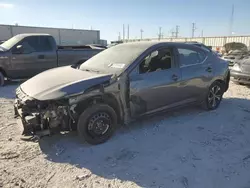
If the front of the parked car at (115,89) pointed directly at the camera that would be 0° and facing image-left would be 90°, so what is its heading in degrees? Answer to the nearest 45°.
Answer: approximately 45°

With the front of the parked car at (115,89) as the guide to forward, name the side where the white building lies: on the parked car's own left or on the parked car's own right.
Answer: on the parked car's own right

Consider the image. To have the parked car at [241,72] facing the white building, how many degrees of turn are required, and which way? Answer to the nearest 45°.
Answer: approximately 90° to its right

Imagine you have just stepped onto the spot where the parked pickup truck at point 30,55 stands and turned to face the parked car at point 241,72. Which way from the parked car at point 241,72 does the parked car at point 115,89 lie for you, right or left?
right

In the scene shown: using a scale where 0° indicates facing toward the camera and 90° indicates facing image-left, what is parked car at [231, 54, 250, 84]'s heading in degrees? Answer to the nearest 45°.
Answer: approximately 45°

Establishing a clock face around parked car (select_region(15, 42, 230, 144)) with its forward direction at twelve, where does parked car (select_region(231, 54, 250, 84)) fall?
parked car (select_region(231, 54, 250, 84)) is roughly at 6 o'clock from parked car (select_region(15, 42, 230, 144)).
